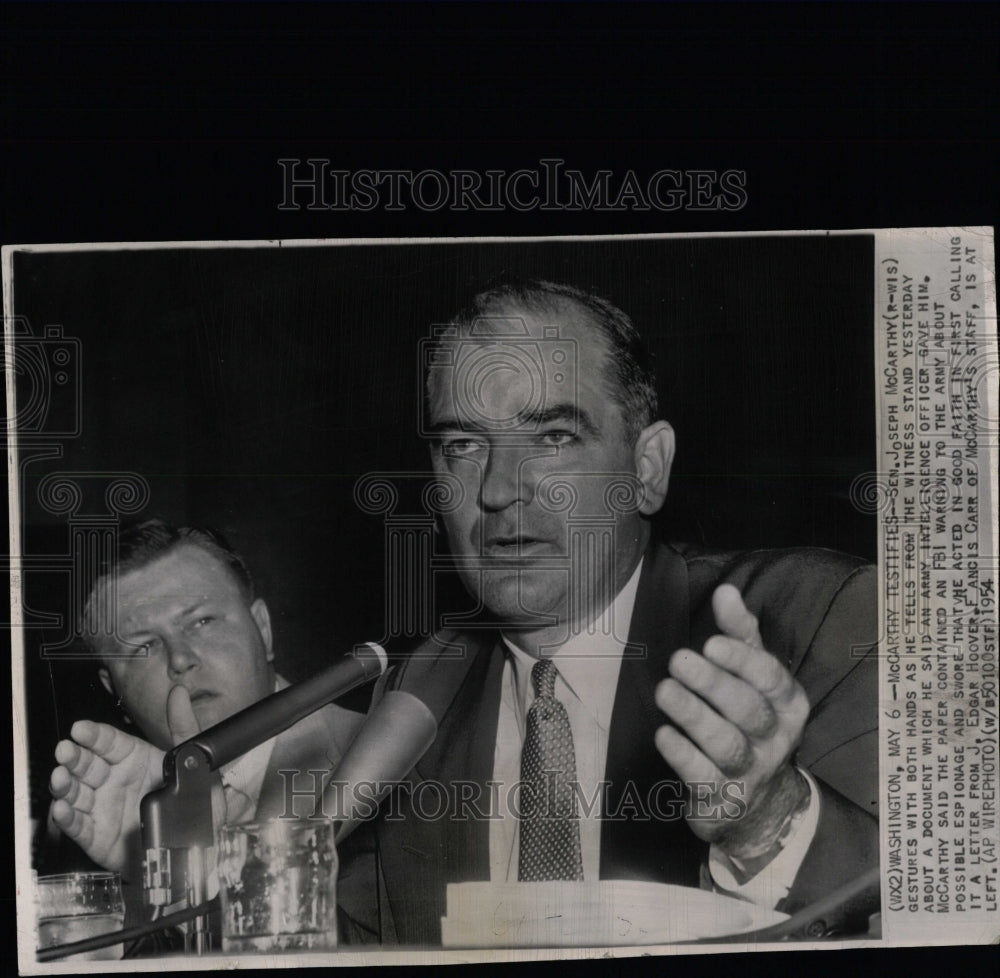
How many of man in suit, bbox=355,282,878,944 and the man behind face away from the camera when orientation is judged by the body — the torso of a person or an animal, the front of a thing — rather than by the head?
0

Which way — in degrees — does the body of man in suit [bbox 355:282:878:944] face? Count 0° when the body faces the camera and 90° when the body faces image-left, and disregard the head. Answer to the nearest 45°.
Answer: approximately 45°
